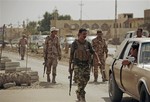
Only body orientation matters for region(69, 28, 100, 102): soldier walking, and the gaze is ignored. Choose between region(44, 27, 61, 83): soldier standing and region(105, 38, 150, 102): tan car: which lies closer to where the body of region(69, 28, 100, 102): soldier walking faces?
the tan car

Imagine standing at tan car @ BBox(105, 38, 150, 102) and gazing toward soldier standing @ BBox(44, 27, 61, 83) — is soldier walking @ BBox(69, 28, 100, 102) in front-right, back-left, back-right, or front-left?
front-left

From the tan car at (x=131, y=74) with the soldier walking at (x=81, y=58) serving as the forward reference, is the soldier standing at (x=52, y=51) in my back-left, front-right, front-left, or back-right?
front-right

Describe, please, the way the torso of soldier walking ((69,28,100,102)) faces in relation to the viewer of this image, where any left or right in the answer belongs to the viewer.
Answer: facing the viewer and to the right of the viewer

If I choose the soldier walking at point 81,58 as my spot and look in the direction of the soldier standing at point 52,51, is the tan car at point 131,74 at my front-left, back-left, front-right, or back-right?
back-right

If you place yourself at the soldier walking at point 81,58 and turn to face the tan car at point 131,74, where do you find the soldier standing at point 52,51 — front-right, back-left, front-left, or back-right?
back-left

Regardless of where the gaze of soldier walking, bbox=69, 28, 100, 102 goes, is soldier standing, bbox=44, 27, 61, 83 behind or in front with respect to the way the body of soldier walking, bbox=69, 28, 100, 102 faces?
behind
